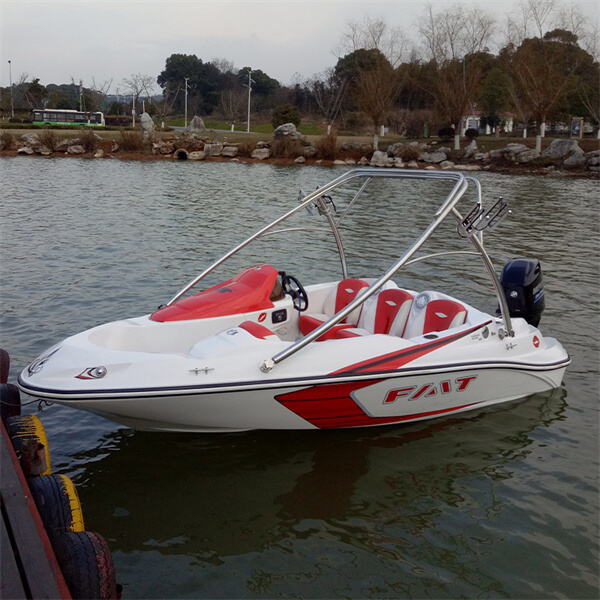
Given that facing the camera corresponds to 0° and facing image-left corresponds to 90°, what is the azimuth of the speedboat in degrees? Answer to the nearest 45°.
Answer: approximately 45°

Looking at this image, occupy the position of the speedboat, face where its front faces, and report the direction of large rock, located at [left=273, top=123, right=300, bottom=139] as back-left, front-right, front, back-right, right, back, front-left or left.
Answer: back-right

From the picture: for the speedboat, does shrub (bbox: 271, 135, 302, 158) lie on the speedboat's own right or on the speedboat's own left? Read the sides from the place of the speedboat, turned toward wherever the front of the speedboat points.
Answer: on the speedboat's own right

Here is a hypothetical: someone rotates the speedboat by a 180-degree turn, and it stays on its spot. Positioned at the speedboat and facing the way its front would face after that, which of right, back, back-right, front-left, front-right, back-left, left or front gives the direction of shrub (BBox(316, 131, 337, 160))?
front-left

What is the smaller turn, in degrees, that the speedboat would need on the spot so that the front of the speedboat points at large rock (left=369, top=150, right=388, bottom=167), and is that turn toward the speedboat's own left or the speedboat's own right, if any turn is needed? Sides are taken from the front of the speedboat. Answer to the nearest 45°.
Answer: approximately 135° to the speedboat's own right

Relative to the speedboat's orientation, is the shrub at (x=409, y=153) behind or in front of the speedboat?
behind

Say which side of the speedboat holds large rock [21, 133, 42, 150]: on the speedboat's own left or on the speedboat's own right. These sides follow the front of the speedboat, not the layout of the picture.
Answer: on the speedboat's own right

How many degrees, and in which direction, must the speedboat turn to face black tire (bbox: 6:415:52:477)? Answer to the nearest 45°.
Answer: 0° — it already faces it

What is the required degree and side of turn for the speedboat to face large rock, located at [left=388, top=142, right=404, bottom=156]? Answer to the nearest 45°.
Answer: approximately 135° to its right

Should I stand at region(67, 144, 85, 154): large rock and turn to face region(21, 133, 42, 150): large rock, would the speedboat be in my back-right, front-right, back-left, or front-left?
back-left
